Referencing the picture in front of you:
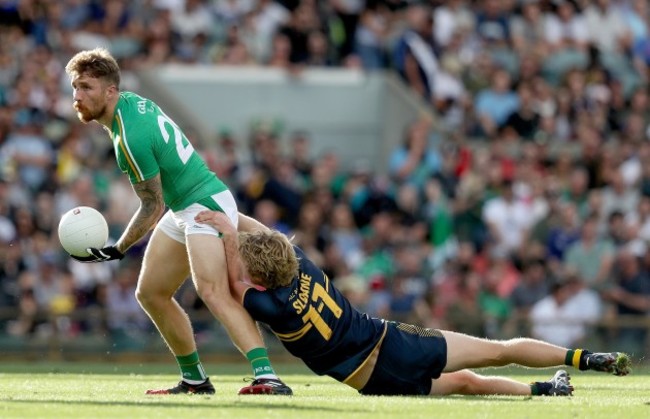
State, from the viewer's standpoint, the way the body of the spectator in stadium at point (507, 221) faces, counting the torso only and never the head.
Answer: toward the camera

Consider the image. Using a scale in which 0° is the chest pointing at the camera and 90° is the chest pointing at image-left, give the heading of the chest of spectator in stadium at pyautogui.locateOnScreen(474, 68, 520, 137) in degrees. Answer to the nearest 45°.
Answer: approximately 0°

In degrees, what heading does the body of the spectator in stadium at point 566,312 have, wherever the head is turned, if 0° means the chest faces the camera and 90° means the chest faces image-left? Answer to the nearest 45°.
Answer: approximately 0°

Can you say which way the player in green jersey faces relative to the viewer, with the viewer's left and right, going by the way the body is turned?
facing to the left of the viewer

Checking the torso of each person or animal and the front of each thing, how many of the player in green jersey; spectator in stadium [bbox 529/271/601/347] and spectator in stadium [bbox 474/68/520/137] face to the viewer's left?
1

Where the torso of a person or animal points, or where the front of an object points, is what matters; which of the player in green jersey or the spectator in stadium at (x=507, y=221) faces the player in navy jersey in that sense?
the spectator in stadium

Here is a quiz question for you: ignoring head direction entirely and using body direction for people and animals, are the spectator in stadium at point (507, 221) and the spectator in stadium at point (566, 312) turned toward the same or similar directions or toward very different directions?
same or similar directions

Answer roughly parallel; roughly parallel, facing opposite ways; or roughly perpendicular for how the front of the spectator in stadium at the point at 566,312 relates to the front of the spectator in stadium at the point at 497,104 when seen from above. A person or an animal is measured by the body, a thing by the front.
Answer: roughly parallel

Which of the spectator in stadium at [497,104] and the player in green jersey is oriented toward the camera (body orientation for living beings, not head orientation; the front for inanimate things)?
the spectator in stadium
